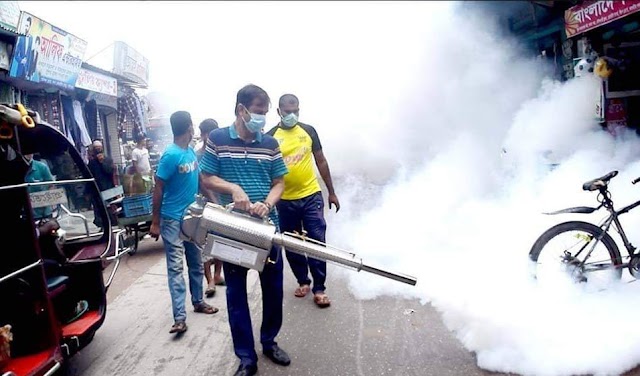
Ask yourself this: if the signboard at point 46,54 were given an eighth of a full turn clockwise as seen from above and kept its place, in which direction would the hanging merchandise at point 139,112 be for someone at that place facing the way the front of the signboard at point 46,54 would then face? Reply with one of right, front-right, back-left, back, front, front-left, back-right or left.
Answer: back-left

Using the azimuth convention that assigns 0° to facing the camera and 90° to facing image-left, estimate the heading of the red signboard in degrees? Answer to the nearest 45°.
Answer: approximately 45°

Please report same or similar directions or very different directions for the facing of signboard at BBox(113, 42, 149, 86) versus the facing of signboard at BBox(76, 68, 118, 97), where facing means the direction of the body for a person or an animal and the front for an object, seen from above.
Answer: same or similar directions

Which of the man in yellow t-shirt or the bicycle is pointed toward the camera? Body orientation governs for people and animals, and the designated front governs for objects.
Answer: the man in yellow t-shirt

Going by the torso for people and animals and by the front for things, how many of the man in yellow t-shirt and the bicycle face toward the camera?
1

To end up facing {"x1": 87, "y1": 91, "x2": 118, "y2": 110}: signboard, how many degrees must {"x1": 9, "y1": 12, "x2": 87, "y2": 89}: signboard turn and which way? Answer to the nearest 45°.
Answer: approximately 90° to its left

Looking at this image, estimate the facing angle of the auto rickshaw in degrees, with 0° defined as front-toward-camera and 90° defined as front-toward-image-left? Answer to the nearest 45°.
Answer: approximately 225°

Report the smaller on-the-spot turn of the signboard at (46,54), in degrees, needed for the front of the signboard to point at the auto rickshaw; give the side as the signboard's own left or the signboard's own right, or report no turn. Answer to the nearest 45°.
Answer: approximately 45° to the signboard's own right

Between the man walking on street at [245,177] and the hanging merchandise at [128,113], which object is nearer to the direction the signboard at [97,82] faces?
the man walking on street

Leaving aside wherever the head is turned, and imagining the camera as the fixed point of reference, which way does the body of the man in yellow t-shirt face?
toward the camera

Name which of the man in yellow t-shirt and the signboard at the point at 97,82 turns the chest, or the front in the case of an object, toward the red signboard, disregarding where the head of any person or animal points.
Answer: the signboard

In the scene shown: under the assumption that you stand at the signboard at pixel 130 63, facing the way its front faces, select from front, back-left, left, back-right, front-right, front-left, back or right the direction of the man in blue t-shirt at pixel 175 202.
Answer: front-right

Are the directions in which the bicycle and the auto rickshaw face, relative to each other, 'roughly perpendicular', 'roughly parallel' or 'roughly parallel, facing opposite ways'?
roughly perpendicular

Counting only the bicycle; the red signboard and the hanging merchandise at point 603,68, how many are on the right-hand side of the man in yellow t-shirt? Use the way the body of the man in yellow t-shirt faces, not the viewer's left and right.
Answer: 0

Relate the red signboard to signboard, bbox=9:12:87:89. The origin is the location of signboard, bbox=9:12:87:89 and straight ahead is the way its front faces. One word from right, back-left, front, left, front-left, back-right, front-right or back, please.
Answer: front

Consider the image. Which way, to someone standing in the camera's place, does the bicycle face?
facing to the right of the viewer

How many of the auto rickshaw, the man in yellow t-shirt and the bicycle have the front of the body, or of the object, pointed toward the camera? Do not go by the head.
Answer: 1

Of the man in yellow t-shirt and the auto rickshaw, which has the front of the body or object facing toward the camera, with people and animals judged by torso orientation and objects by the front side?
the man in yellow t-shirt

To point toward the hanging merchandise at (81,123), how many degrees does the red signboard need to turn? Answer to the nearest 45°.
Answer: approximately 45° to its right

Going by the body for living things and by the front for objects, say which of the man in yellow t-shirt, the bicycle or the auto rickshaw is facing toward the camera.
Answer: the man in yellow t-shirt
